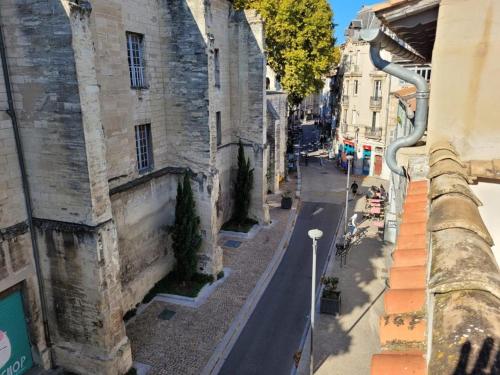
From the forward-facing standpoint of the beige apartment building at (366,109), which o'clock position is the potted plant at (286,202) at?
The potted plant is roughly at 11 o'clock from the beige apartment building.

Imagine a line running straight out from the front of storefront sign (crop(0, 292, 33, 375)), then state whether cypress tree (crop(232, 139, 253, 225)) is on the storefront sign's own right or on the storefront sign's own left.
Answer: on the storefront sign's own left

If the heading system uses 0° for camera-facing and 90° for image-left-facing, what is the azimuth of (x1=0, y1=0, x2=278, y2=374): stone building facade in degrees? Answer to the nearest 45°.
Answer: approximately 315°

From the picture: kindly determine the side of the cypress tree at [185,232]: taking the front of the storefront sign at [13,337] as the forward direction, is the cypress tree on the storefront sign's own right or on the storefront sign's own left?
on the storefront sign's own left

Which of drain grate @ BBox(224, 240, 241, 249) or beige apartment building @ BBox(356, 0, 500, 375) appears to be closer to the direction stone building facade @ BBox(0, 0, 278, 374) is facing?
the beige apartment building

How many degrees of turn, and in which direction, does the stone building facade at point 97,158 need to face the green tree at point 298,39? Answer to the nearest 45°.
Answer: approximately 90° to its left

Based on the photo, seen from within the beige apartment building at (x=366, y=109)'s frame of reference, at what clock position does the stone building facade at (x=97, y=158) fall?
The stone building facade is roughly at 11 o'clock from the beige apartment building.

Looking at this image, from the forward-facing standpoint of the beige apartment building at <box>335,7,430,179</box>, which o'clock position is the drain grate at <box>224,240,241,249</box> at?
The drain grate is roughly at 11 o'clock from the beige apartment building.

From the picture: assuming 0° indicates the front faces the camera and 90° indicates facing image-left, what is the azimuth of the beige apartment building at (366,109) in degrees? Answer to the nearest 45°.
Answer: approximately 45°
